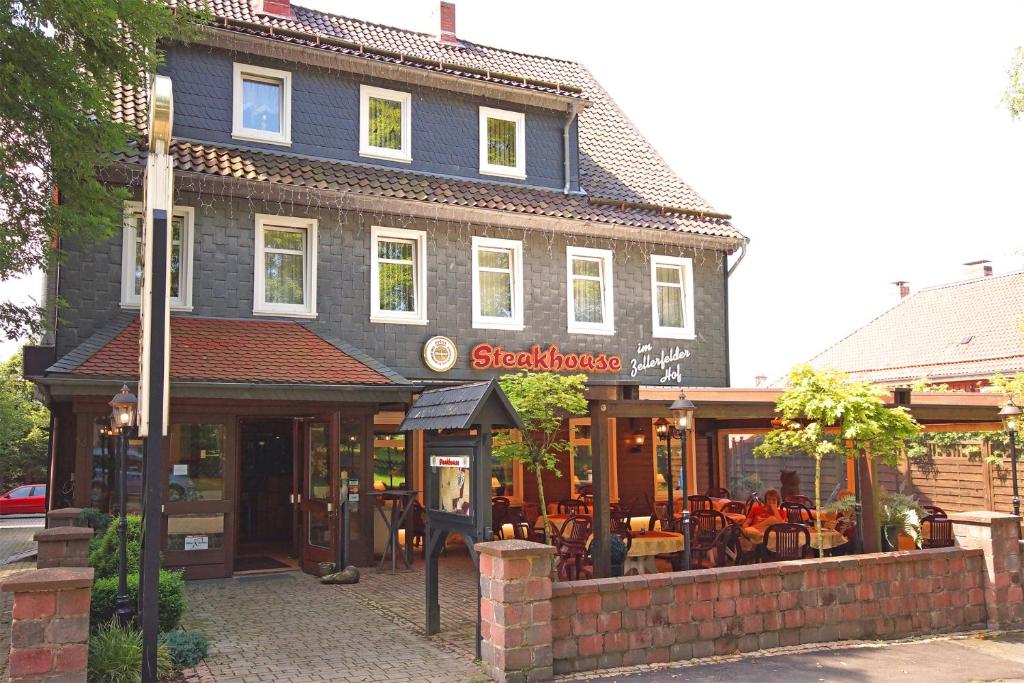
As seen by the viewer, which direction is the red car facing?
to the viewer's left

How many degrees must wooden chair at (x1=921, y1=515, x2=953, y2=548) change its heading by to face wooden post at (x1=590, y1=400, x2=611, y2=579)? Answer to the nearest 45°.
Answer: approximately 90° to its left

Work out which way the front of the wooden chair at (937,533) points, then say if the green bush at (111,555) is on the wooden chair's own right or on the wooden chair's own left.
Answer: on the wooden chair's own left

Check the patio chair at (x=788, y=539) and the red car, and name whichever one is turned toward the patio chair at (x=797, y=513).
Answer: the patio chair at (x=788, y=539)

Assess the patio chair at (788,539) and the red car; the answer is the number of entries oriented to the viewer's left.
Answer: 1

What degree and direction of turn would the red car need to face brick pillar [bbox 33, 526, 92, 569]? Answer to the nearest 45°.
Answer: approximately 90° to its left

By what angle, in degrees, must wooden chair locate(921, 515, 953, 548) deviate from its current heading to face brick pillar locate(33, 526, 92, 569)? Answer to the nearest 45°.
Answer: approximately 90° to its left

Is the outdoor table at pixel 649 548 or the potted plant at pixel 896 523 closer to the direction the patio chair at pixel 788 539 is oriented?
the potted plant

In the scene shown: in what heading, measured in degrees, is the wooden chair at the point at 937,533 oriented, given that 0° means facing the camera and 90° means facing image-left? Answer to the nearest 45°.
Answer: approximately 135°

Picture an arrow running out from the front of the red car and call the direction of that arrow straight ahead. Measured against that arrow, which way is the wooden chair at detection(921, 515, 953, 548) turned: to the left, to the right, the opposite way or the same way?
to the right

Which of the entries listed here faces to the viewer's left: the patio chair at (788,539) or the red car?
the red car

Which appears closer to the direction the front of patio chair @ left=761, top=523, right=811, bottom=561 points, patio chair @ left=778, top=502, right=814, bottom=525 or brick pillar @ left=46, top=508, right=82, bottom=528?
the patio chair

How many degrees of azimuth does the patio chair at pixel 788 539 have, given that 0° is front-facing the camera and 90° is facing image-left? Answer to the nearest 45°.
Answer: approximately 180°
